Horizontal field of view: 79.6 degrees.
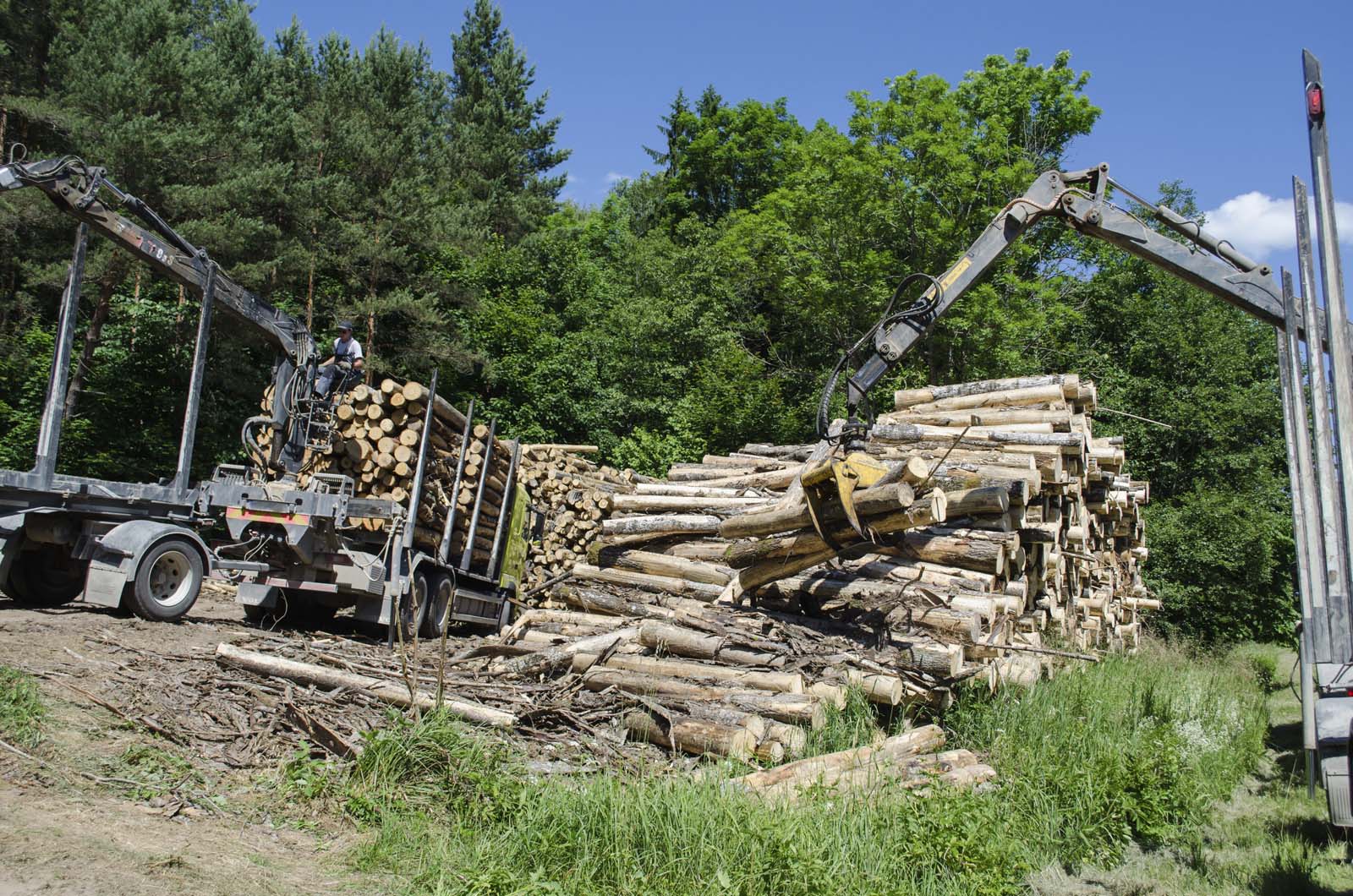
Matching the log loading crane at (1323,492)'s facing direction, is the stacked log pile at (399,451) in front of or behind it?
in front

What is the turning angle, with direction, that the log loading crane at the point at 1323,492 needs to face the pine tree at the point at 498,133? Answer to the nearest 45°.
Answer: approximately 45° to its right

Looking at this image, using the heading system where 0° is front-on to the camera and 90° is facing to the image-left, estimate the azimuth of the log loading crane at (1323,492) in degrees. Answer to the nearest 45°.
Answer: approximately 90°

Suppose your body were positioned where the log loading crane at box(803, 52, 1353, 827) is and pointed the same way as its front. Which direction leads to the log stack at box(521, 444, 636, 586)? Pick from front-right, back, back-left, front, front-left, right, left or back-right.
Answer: front-right

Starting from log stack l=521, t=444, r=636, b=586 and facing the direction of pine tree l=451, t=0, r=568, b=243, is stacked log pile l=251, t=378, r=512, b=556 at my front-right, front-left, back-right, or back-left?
back-left

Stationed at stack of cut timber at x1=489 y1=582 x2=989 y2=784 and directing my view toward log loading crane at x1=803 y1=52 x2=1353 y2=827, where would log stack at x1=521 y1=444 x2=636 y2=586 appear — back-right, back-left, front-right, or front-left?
back-left

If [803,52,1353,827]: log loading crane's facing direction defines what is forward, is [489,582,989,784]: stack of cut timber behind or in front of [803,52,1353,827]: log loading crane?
in front

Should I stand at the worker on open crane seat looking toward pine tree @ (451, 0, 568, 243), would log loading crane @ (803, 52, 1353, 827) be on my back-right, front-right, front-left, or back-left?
back-right

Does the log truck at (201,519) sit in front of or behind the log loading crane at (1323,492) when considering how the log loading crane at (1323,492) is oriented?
in front

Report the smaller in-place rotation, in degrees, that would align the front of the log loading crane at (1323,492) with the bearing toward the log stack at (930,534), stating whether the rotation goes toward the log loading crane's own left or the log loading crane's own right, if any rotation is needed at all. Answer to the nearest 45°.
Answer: approximately 45° to the log loading crane's own right
